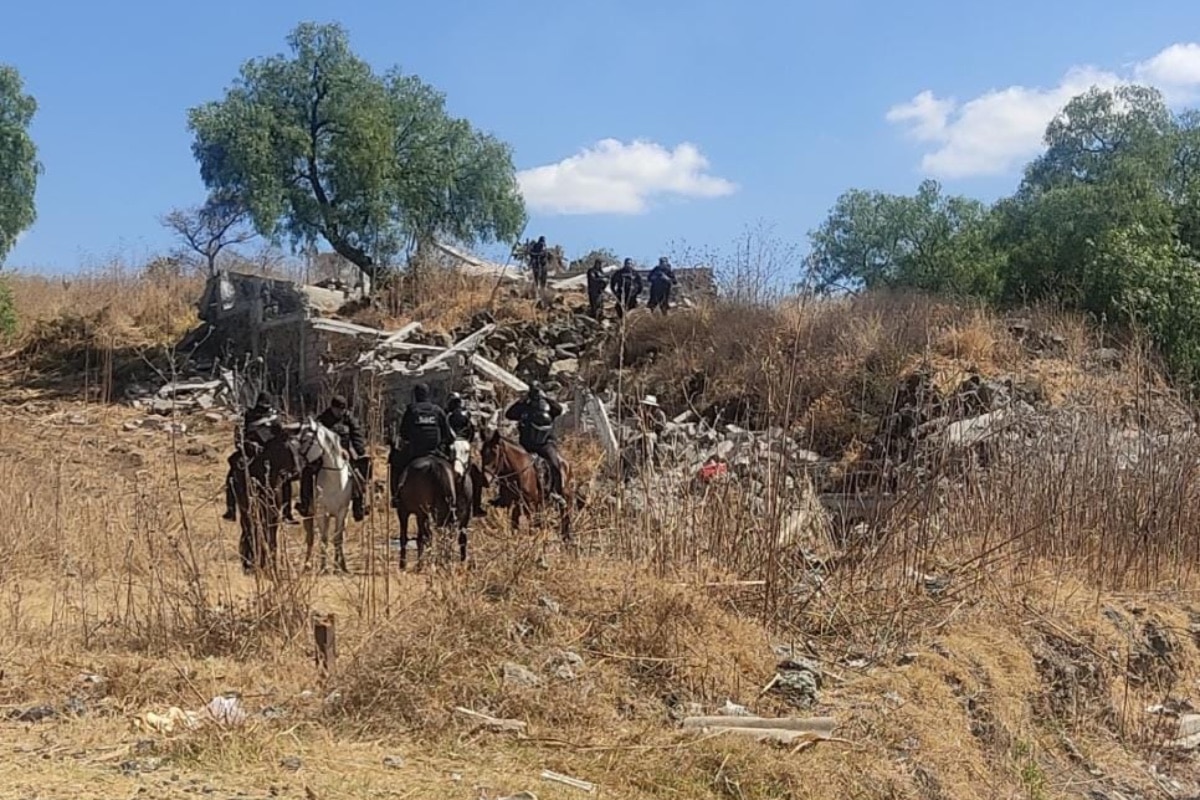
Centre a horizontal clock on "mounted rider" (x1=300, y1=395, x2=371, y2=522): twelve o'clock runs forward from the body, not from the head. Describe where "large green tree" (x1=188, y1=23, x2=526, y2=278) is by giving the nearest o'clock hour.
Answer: The large green tree is roughly at 6 o'clock from the mounted rider.

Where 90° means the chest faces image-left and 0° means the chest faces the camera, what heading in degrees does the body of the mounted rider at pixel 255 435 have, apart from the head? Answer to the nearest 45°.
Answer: approximately 0°

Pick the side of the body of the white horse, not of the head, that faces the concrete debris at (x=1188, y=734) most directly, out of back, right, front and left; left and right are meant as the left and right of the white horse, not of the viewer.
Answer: front

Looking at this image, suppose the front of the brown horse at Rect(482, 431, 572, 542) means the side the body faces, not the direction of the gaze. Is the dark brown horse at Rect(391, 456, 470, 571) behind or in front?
in front

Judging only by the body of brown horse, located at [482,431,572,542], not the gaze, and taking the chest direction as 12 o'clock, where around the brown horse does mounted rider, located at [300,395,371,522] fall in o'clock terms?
The mounted rider is roughly at 1 o'clock from the brown horse.

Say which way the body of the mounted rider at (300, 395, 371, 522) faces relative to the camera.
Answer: toward the camera

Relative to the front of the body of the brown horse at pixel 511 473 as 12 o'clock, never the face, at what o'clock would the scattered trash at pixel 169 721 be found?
The scattered trash is roughly at 11 o'clock from the brown horse.

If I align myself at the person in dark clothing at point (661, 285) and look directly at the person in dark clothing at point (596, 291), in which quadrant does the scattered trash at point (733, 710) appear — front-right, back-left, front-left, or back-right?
back-left

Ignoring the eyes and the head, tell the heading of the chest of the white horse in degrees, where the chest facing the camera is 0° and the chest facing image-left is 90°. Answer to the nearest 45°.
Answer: approximately 45°

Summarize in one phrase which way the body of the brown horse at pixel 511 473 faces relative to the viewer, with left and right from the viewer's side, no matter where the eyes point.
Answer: facing the viewer and to the left of the viewer
